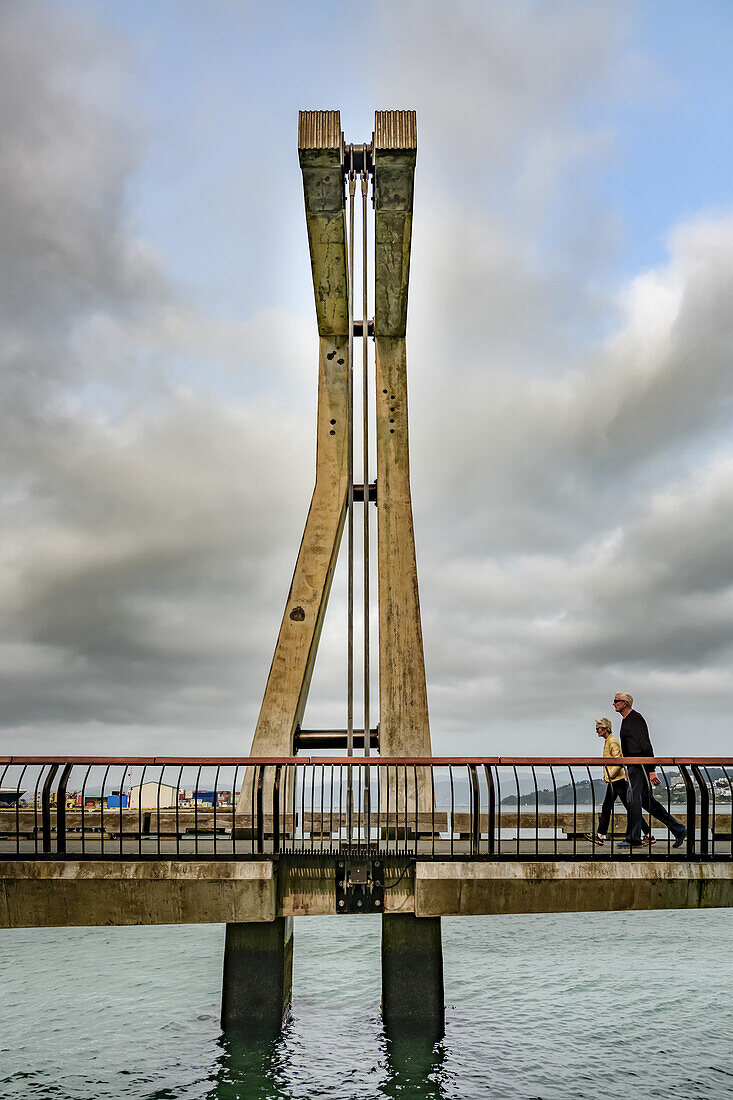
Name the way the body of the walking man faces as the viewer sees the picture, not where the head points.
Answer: to the viewer's left

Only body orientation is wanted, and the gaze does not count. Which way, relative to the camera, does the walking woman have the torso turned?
to the viewer's left

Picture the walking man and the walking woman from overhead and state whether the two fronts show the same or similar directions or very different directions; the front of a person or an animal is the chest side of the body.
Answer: same or similar directions

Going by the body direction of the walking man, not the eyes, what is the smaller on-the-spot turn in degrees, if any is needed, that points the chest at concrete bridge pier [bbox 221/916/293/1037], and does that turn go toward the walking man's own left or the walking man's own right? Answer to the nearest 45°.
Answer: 0° — they already face it

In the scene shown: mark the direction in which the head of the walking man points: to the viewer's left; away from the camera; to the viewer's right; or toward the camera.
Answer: to the viewer's left

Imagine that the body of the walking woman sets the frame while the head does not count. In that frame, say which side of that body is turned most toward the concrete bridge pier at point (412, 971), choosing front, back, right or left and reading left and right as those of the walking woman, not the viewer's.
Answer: front

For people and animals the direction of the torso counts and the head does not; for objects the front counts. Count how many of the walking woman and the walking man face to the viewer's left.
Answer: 2
